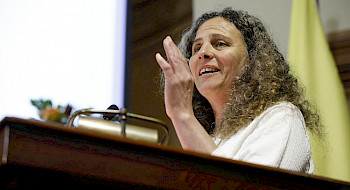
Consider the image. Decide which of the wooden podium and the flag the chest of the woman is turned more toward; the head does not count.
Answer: the wooden podium

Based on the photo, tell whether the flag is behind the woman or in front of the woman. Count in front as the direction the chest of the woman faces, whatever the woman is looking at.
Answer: behind

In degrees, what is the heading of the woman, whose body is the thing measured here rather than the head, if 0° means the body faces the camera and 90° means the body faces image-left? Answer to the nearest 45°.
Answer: approximately 45°
